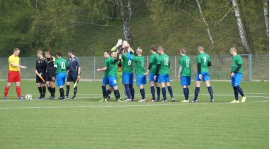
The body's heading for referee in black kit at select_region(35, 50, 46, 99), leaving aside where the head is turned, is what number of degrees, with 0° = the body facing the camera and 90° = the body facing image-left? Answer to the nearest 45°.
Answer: approximately 315°

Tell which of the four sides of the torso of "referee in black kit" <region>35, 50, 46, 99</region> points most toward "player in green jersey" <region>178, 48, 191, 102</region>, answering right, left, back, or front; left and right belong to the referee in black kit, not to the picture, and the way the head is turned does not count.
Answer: left
